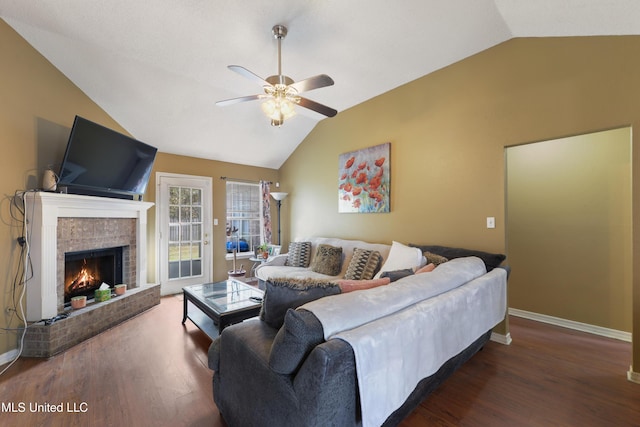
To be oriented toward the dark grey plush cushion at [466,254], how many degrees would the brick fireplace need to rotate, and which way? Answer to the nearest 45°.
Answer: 0° — it already faces it

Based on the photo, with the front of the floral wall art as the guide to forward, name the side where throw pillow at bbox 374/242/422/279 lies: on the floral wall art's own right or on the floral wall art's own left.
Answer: on the floral wall art's own left

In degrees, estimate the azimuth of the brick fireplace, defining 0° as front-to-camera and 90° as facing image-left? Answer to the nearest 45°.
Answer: approximately 315°

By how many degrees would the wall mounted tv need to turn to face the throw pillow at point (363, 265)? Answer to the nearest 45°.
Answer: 0° — it already faces it

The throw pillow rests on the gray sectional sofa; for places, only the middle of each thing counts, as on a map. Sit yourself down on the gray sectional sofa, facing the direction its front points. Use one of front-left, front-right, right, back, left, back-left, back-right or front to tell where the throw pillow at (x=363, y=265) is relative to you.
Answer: front-right

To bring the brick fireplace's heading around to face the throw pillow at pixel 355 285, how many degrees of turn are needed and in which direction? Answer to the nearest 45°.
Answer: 0° — it already faces it

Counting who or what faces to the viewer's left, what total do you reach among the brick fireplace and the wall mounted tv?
0

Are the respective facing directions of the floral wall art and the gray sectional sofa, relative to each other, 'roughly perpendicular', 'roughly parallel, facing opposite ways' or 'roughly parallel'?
roughly perpendicular

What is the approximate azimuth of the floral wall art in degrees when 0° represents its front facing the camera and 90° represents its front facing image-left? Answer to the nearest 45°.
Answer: approximately 45°

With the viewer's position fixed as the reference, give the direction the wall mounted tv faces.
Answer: facing the viewer and to the right of the viewer

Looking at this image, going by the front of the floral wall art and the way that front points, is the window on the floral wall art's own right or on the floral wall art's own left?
on the floral wall art's own right

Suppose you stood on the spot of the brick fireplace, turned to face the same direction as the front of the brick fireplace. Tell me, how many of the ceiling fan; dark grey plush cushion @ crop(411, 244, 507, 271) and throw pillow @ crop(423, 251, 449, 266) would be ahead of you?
3

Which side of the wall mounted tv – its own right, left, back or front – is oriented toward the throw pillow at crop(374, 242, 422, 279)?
front

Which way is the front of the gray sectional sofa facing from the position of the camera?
facing away from the viewer and to the left of the viewer
